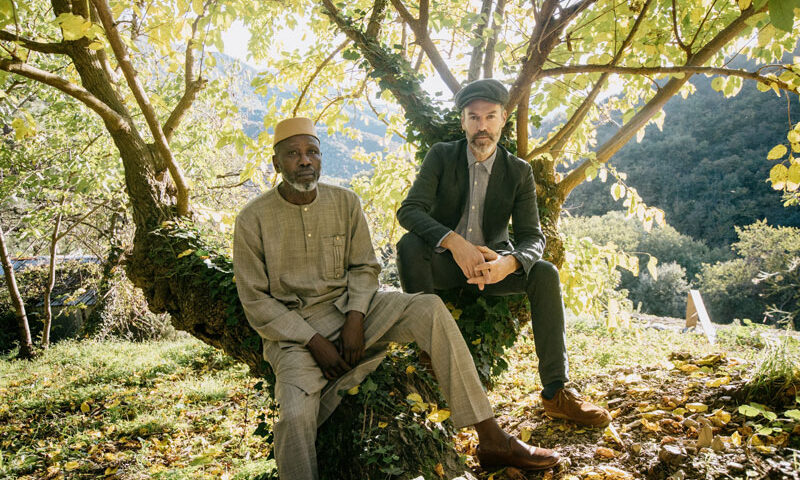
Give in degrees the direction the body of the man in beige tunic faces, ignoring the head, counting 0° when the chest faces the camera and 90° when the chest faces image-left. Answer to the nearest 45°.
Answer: approximately 0°

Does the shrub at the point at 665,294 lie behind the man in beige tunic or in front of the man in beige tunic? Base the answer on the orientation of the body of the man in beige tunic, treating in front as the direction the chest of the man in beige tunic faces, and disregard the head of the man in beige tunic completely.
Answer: behind

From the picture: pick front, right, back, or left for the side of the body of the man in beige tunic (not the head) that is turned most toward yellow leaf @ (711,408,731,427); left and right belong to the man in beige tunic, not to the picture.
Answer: left

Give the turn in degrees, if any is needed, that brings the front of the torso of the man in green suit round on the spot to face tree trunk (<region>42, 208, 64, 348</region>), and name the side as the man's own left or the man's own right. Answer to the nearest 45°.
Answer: approximately 135° to the man's own right

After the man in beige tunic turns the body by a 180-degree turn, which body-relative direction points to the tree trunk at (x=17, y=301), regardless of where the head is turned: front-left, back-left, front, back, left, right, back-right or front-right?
front-left

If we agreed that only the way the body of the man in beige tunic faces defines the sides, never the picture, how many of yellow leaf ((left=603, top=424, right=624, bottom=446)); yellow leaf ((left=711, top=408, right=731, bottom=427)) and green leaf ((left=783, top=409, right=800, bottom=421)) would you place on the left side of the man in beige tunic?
3

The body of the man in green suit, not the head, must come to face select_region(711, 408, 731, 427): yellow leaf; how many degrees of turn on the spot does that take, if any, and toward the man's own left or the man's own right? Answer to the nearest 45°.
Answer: approximately 90° to the man's own left

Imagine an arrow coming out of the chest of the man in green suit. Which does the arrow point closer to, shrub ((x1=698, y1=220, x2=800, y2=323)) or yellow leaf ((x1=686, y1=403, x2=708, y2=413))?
the yellow leaf

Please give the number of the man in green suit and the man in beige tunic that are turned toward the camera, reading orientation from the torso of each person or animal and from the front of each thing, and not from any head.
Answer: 2

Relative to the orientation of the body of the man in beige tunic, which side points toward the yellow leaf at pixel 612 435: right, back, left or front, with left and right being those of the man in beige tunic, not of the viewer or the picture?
left

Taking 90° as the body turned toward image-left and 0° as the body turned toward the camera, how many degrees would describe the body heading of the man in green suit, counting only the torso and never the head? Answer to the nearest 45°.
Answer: approximately 0°
